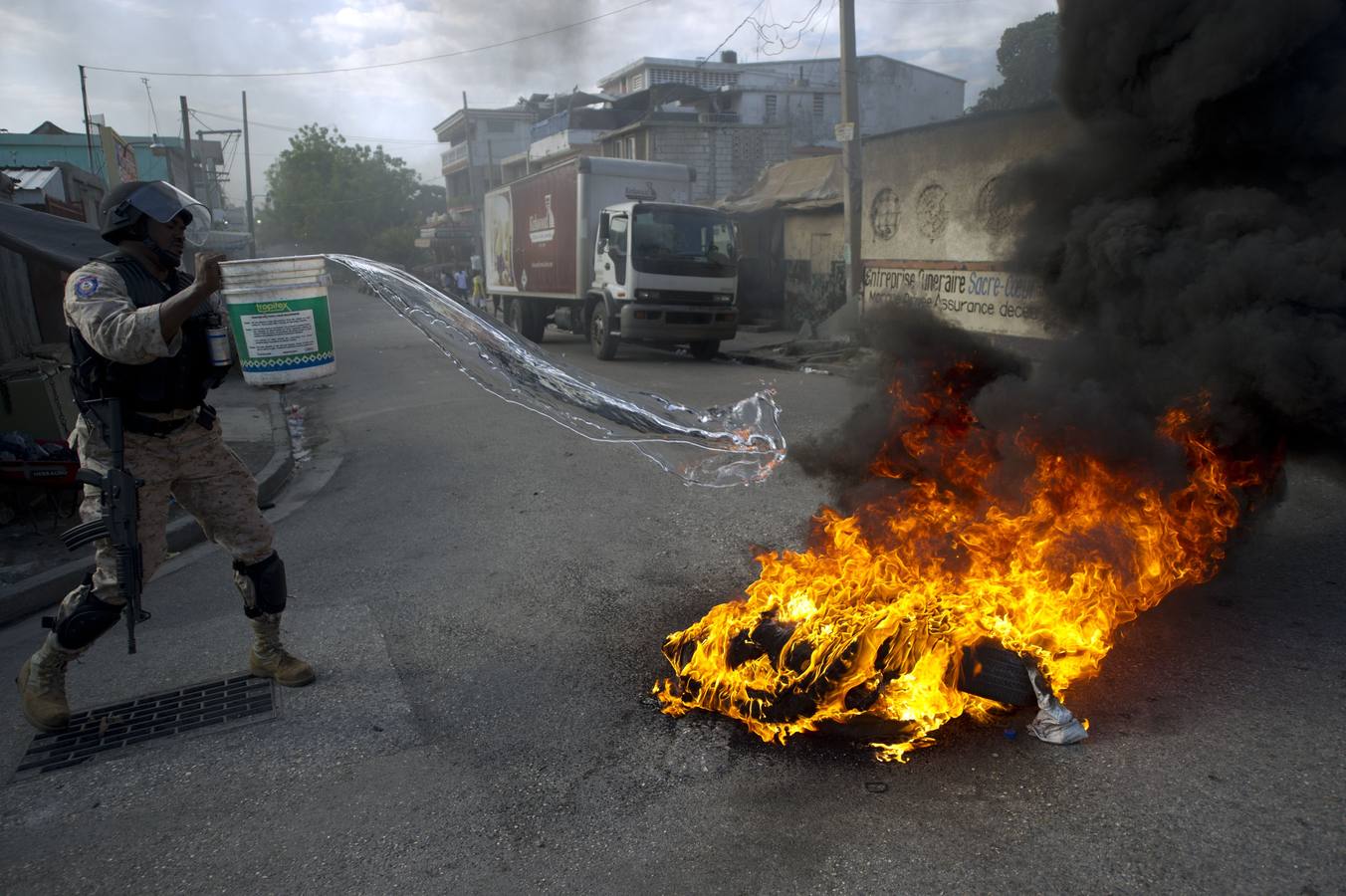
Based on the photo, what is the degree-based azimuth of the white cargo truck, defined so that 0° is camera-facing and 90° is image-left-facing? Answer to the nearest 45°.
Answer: approximately 315°

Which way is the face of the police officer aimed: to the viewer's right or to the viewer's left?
to the viewer's right

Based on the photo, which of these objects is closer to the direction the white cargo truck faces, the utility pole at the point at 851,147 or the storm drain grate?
the storm drain grate

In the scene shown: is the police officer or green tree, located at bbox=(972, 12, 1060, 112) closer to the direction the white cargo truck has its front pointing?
the police officer

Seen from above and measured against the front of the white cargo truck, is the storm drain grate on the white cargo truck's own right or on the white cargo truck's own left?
on the white cargo truck's own right

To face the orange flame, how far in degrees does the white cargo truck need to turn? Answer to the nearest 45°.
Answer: approximately 45° to its right

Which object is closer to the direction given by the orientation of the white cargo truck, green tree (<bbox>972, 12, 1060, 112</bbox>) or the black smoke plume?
the black smoke plume

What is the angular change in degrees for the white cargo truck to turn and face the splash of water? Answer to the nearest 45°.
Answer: approximately 45° to its right

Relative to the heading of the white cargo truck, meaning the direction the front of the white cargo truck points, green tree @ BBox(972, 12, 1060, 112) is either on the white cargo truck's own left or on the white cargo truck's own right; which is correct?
on the white cargo truck's own left
